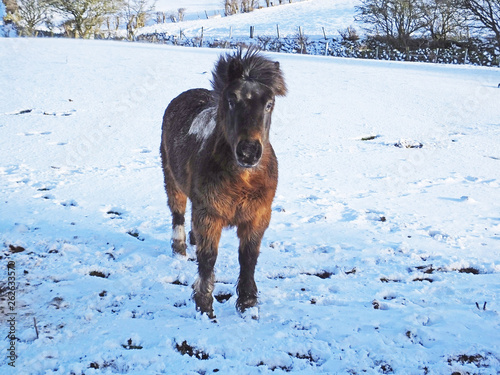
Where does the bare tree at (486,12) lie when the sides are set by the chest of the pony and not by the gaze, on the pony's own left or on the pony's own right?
on the pony's own left

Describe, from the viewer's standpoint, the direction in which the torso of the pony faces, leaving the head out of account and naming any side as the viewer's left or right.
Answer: facing the viewer and to the right of the viewer

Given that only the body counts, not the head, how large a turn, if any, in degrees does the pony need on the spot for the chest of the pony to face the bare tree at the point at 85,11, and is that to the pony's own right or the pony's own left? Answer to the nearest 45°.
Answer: approximately 135° to the pony's own left

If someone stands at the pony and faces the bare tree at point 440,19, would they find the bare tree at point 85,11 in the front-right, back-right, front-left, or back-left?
front-left

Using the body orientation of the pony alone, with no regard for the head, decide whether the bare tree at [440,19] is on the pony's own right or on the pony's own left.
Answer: on the pony's own left

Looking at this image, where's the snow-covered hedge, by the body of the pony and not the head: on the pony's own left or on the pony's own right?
on the pony's own left
